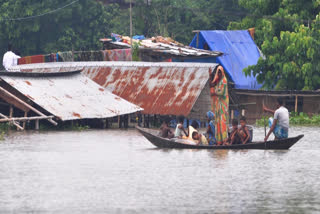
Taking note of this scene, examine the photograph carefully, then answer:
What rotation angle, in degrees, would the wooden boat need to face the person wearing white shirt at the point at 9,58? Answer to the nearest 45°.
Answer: approximately 45° to its right

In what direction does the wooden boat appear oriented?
to the viewer's left

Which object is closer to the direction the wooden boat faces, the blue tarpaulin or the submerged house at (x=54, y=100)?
the submerged house

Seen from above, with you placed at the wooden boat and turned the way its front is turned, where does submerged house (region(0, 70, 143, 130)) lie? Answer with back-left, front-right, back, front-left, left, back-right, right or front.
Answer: front-right
